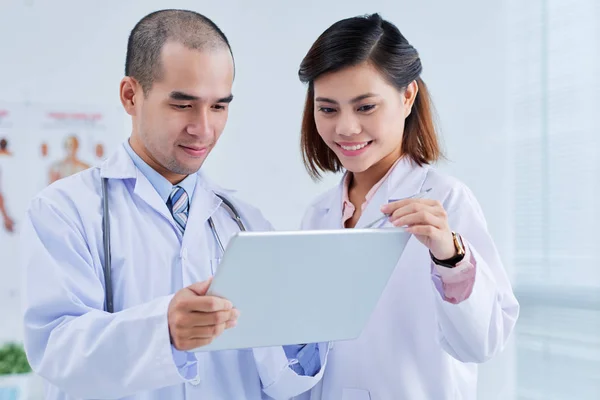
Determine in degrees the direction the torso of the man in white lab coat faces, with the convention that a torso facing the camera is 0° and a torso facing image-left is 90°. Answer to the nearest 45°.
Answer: approximately 315°

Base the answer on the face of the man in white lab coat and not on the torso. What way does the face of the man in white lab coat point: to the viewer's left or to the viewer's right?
to the viewer's right
